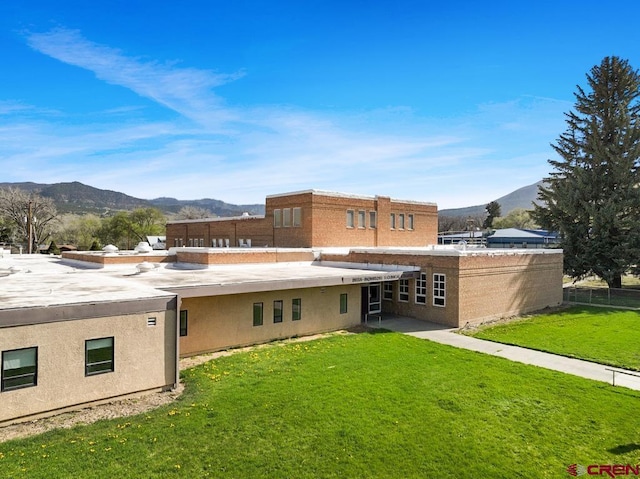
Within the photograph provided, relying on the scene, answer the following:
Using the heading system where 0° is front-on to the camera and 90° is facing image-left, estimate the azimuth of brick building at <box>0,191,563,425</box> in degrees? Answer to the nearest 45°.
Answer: approximately 315°

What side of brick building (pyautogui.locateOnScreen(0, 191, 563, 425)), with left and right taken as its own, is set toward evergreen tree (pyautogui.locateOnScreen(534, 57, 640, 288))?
left

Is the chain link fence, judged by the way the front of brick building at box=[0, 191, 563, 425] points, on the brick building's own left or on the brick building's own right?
on the brick building's own left
